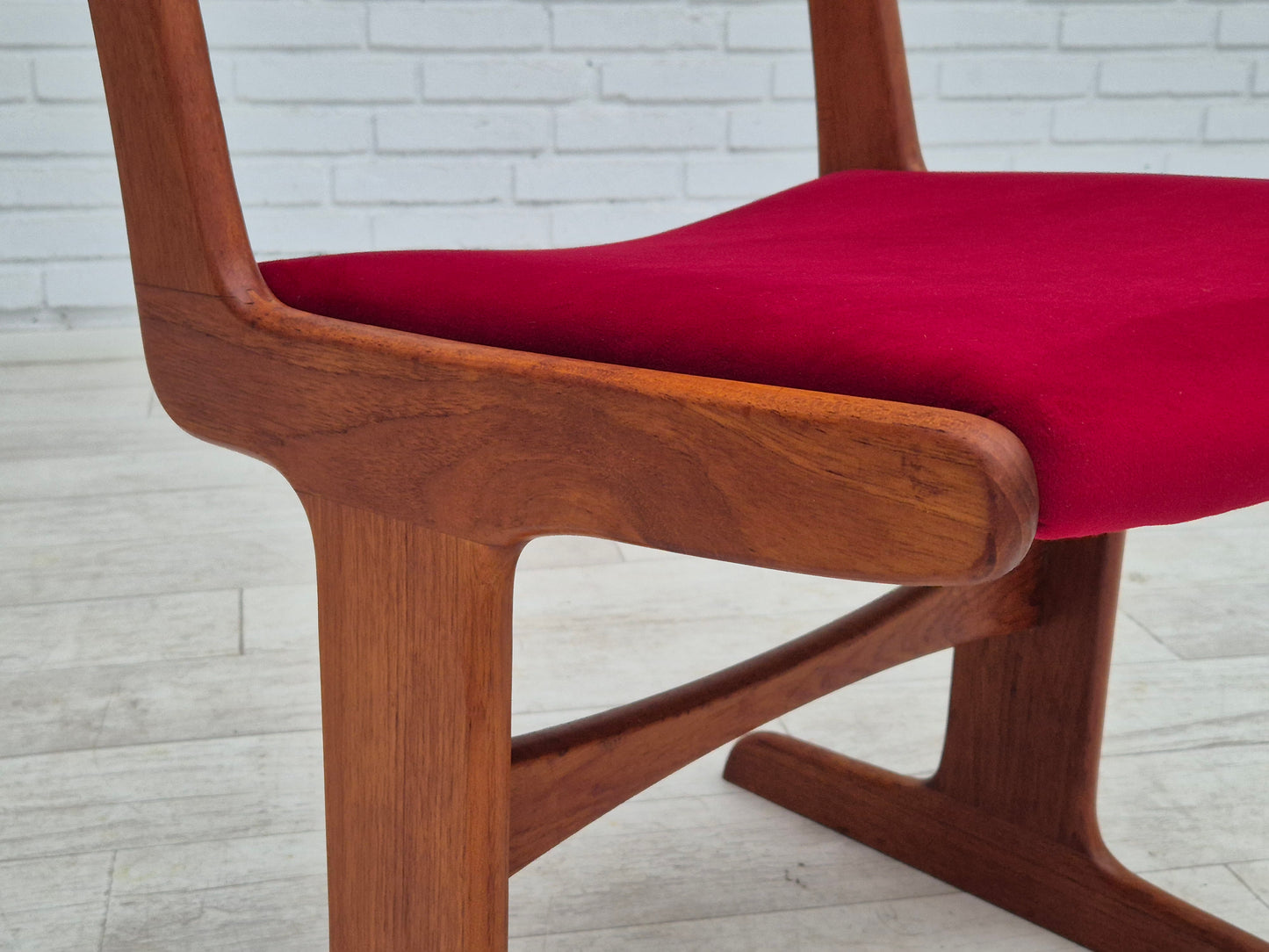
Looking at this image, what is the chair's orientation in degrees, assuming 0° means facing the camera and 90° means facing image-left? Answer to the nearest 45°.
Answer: approximately 315°
